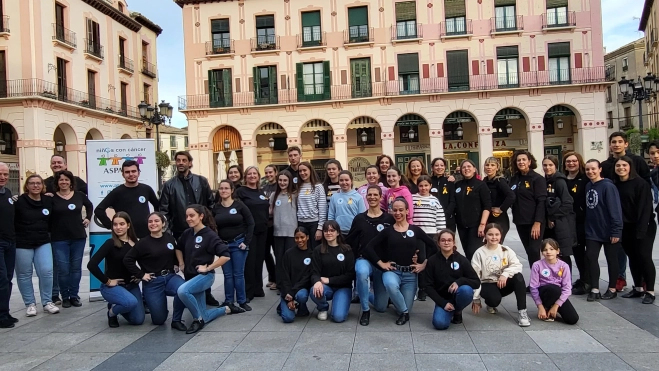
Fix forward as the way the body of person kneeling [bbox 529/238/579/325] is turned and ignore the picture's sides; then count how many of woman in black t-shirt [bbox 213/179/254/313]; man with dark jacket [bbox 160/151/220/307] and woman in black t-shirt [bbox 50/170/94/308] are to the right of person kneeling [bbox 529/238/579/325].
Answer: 3

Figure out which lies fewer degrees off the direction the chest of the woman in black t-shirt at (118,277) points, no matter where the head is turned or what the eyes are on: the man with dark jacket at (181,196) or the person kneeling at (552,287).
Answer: the person kneeling

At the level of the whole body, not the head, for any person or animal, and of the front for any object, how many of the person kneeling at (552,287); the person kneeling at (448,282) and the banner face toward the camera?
3

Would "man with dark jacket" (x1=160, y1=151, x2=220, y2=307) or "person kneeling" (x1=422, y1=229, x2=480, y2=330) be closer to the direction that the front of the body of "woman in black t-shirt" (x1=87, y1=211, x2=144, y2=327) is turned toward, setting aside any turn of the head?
the person kneeling

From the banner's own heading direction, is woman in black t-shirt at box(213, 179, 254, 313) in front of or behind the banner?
in front

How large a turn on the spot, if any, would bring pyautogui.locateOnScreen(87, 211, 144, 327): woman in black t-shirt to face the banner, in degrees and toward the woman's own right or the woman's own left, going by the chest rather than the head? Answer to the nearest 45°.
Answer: approximately 135° to the woman's own left

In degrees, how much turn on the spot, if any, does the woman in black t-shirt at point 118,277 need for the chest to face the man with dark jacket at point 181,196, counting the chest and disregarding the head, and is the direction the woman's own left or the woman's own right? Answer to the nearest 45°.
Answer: approximately 90° to the woman's own left

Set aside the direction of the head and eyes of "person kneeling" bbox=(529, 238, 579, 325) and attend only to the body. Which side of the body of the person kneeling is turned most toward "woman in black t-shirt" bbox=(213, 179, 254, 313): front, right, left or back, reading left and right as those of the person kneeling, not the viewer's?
right

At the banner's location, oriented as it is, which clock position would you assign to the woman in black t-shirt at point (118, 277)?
The woman in black t-shirt is roughly at 12 o'clock from the banner.
